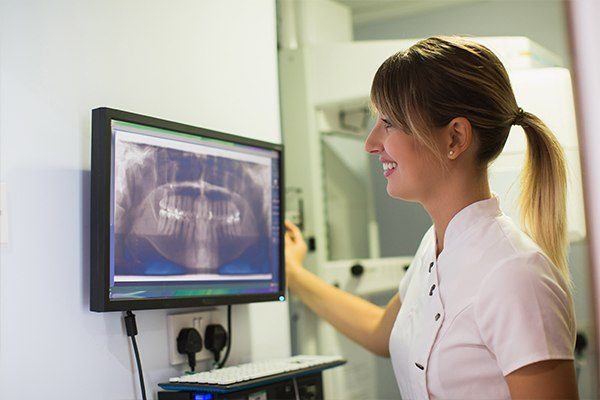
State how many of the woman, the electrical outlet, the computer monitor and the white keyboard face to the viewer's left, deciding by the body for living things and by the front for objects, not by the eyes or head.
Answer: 1

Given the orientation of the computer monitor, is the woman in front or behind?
in front

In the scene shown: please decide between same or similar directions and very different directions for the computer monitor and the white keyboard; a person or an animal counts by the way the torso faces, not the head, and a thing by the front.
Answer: same or similar directions

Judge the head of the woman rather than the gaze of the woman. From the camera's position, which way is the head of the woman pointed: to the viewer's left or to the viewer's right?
to the viewer's left

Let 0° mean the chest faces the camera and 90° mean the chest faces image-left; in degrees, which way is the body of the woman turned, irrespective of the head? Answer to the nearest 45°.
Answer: approximately 90°

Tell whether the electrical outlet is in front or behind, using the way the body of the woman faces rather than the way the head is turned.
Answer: in front

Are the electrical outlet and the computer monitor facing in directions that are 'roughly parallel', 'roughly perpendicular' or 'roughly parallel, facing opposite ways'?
roughly parallel

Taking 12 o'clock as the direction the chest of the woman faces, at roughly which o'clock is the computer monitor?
The computer monitor is roughly at 12 o'clock from the woman.

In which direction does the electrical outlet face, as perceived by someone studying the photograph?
facing the viewer and to the right of the viewer
